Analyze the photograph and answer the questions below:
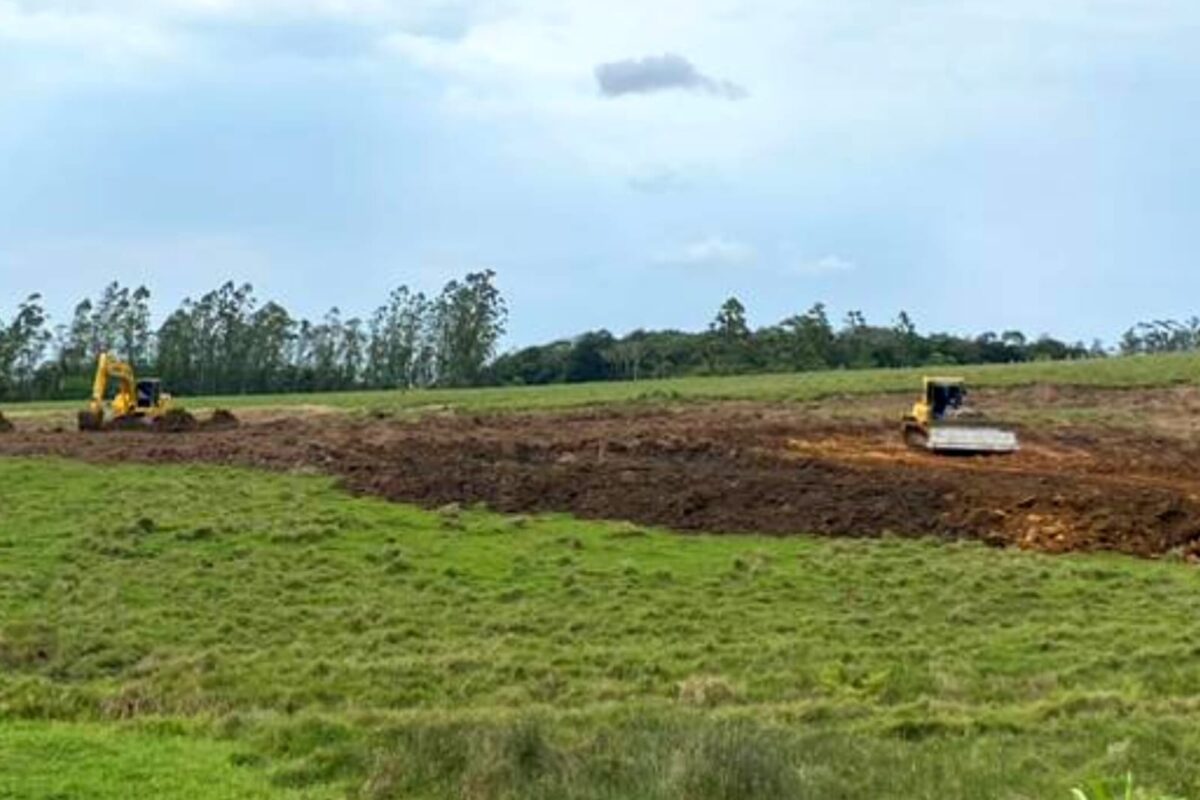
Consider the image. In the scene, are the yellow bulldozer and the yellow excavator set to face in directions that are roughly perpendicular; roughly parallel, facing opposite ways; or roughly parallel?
roughly perpendicular

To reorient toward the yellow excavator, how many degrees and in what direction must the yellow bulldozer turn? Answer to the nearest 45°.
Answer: approximately 135° to its right

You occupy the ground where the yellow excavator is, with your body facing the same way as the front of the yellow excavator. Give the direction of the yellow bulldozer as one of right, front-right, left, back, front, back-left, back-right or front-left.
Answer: back-left

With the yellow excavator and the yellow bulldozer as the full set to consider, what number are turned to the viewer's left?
1

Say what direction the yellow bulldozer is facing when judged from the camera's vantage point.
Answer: facing the viewer and to the right of the viewer

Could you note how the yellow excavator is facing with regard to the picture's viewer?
facing to the left of the viewer

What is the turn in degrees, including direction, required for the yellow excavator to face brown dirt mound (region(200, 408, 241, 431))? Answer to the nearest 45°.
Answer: approximately 180°

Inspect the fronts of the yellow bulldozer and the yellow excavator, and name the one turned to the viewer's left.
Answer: the yellow excavator

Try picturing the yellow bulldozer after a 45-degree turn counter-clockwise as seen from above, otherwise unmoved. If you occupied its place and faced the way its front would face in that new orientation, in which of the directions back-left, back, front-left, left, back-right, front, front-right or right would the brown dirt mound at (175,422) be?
back
